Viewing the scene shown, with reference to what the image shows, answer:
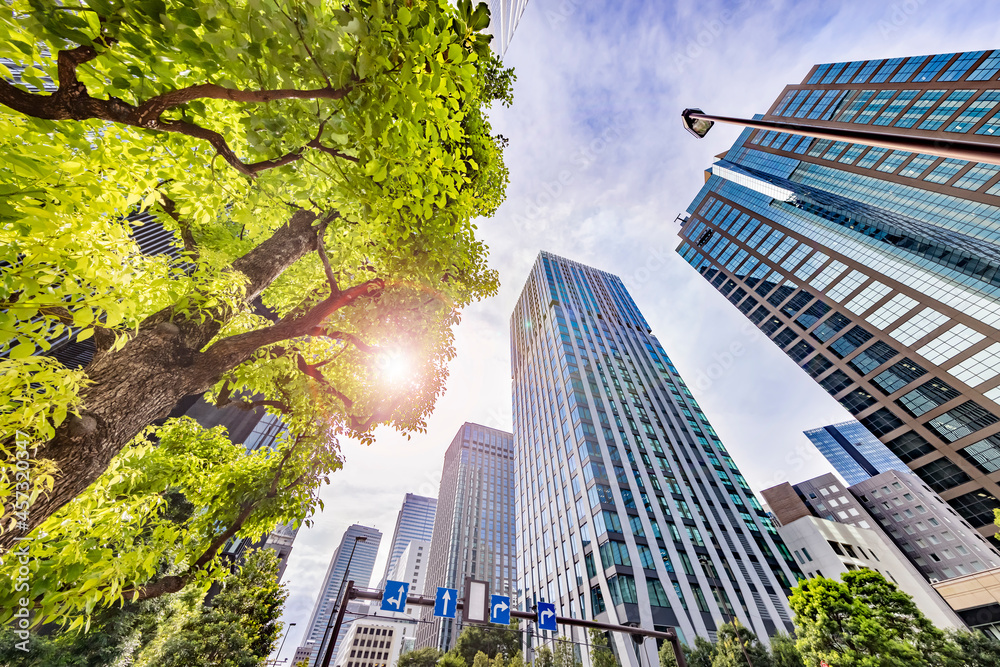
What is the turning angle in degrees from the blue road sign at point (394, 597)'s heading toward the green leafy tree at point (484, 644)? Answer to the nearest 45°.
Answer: approximately 180°

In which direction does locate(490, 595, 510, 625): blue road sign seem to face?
toward the camera

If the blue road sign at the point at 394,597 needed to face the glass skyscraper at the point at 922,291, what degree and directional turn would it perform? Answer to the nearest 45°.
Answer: approximately 90° to its left

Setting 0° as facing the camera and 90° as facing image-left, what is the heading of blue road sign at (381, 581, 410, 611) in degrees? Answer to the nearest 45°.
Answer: approximately 0°

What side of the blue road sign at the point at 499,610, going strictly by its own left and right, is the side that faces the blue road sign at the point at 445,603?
right

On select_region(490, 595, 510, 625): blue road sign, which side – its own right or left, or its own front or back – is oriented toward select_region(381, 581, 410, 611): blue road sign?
right

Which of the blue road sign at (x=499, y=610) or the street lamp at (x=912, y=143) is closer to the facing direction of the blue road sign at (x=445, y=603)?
the street lamp

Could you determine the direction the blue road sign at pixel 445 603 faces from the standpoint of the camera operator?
facing the viewer

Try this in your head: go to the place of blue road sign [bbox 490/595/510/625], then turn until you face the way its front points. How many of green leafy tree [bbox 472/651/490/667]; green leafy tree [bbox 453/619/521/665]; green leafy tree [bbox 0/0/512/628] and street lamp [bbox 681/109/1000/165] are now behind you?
2
